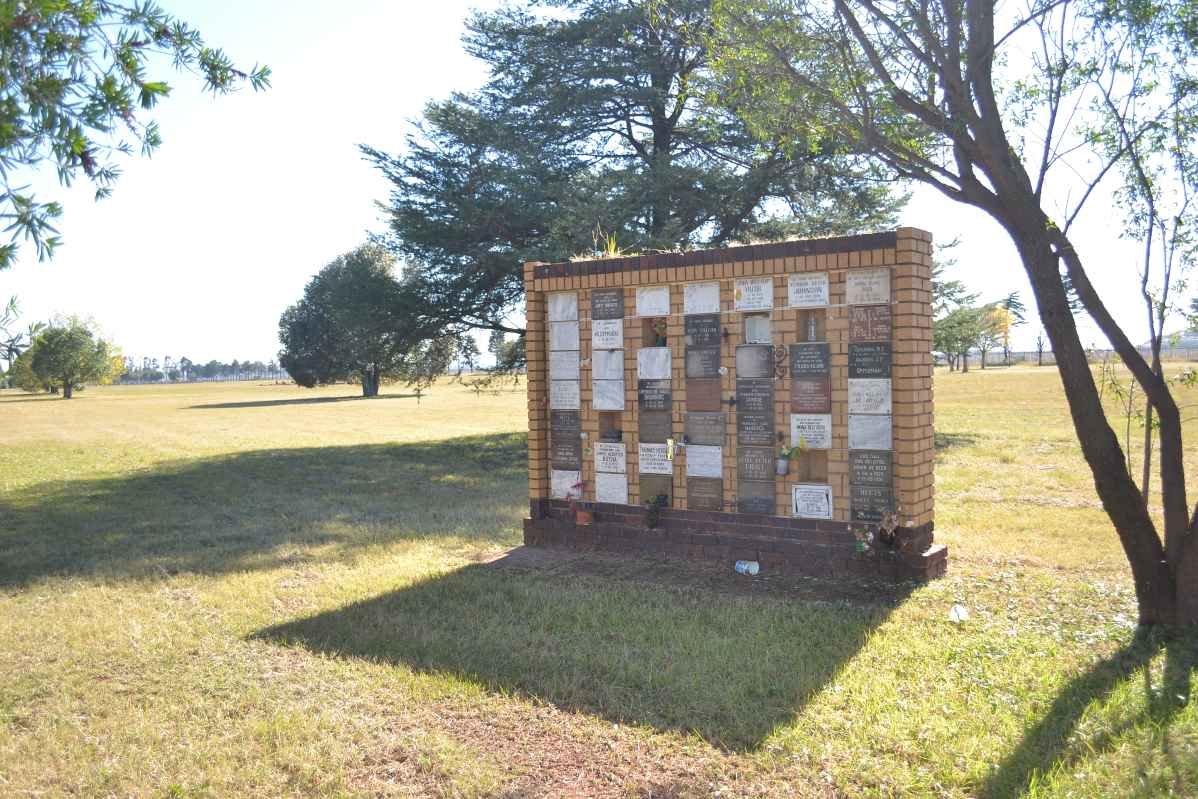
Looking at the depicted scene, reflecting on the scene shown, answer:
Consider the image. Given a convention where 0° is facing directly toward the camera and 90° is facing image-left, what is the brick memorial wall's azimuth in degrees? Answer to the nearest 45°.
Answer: approximately 45°
